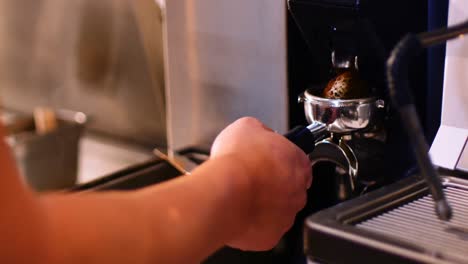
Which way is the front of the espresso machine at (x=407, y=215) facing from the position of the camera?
facing the viewer and to the left of the viewer
